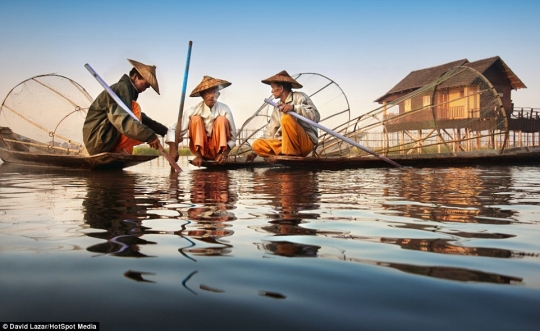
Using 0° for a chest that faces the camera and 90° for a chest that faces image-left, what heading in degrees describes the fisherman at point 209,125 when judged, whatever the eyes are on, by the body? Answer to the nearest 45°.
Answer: approximately 0°

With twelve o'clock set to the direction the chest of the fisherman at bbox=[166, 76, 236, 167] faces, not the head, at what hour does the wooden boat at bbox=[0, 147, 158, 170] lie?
The wooden boat is roughly at 3 o'clock from the fisherman.

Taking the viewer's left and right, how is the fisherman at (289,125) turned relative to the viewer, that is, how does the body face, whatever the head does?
facing to the left of the viewer

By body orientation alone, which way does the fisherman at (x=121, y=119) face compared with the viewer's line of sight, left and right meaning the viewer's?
facing to the right of the viewer

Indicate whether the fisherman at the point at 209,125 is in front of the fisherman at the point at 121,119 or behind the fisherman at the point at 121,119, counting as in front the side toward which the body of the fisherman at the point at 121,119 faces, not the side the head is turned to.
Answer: in front

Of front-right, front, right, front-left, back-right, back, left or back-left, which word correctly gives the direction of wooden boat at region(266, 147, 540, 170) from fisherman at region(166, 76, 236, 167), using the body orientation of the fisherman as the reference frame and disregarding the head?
left

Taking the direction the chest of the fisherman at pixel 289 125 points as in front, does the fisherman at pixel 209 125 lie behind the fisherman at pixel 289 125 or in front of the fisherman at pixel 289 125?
in front

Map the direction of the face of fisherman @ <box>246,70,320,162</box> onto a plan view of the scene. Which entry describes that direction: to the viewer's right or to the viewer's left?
to the viewer's left
